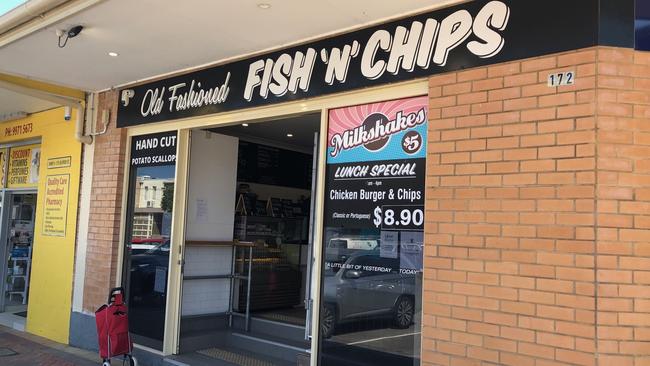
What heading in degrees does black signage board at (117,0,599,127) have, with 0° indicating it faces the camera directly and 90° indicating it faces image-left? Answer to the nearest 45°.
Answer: approximately 45°

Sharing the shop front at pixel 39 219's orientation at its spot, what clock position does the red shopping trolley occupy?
The red shopping trolley is roughly at 10 o'clock from the shop front.

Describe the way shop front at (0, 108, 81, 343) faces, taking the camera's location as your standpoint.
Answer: facing the viewer and to the left of the viewer

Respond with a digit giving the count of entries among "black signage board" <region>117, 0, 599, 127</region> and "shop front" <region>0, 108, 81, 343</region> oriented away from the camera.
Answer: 0

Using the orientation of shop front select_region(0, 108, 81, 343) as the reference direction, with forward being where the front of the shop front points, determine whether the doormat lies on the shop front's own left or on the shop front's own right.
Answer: on the shop front's own left

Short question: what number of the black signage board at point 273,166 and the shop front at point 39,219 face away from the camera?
0

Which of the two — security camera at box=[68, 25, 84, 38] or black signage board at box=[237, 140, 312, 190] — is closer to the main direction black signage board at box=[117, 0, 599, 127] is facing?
the security camera

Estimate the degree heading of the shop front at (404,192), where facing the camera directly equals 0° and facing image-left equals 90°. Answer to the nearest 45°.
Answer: approximately 45°

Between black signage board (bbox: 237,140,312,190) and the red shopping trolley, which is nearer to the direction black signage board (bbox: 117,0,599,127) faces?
the red shopping trolley

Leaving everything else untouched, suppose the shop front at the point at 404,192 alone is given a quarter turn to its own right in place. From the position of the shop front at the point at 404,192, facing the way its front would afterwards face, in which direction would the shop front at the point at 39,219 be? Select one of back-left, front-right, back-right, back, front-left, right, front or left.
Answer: front

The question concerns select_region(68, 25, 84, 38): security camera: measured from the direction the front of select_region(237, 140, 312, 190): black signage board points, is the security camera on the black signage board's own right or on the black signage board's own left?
on the black signage board's own right
